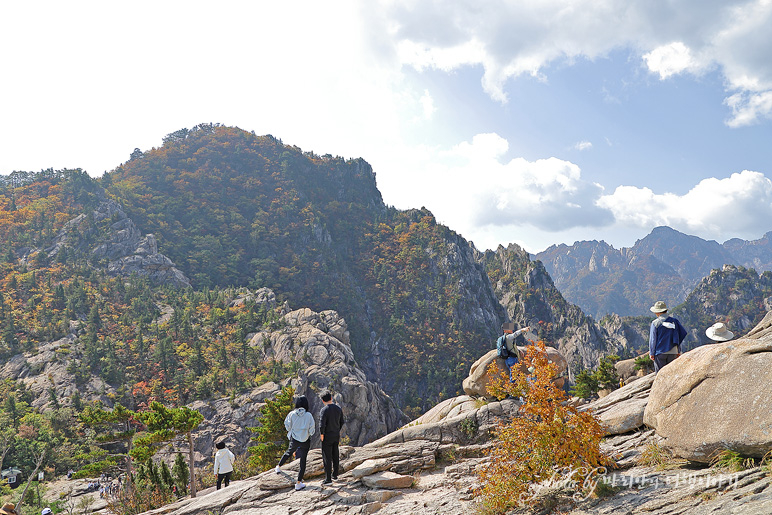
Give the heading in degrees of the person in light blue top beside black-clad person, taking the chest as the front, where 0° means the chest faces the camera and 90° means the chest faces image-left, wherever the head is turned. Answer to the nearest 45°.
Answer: approximately 180°

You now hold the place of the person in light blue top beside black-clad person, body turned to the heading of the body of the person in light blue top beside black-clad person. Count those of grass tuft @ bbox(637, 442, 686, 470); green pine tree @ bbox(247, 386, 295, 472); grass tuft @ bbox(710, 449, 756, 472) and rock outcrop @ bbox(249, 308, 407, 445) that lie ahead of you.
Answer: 2

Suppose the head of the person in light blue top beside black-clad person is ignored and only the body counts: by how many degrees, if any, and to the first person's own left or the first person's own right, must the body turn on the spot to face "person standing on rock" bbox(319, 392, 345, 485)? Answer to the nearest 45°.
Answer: approximately 135° to the first person's own right

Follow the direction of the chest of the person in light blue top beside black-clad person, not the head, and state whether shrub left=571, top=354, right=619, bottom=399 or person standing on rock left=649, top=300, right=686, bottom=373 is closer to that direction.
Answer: the shrub
